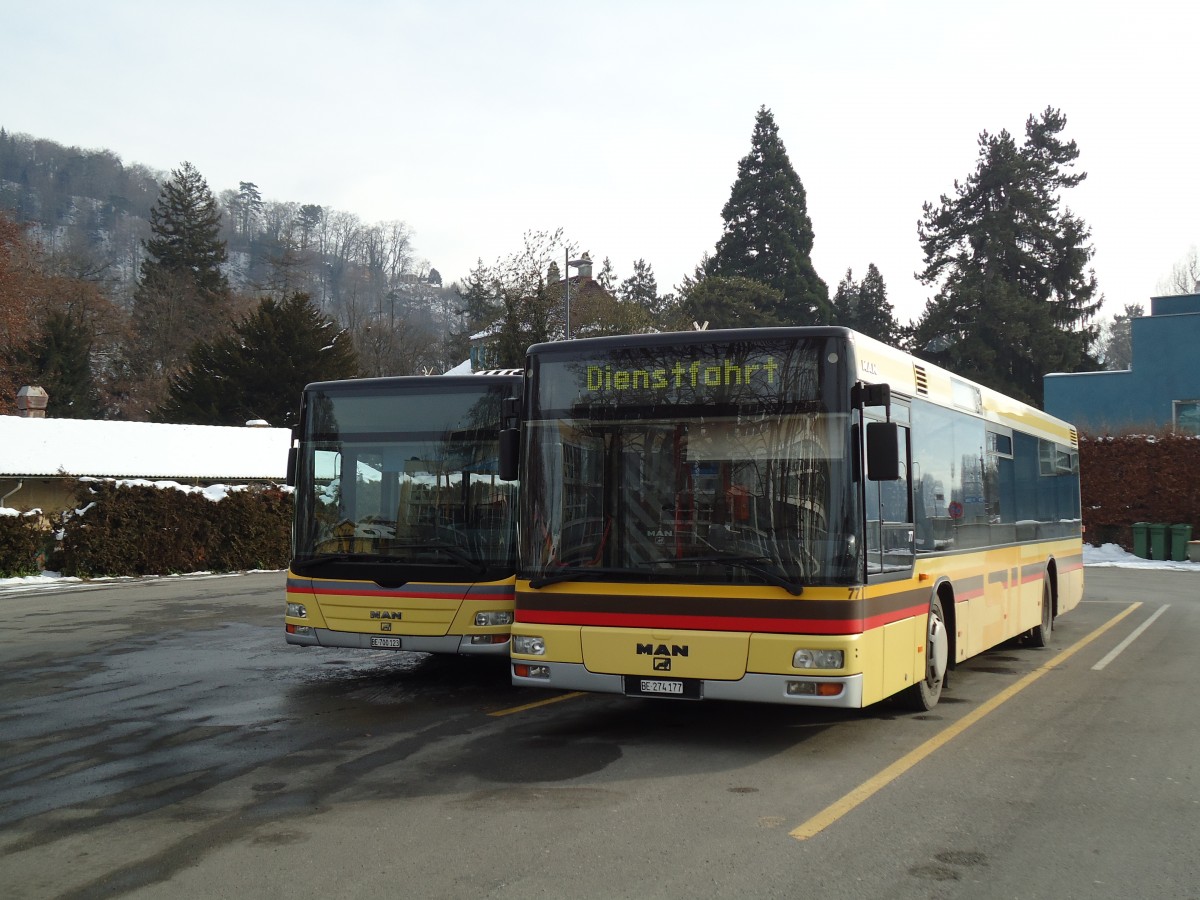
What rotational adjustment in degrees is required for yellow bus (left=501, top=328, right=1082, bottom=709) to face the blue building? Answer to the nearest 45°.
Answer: approximately 135° to its right

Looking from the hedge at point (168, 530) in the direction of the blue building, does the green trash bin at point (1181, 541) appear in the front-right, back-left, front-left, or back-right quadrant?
front-right

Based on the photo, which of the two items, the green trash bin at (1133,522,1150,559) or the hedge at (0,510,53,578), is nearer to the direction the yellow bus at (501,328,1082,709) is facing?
the hedge

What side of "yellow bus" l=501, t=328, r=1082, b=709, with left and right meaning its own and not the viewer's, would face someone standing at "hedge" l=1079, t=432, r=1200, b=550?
back

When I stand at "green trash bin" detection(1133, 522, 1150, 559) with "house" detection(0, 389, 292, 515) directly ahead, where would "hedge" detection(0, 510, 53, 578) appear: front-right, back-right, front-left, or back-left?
front-left

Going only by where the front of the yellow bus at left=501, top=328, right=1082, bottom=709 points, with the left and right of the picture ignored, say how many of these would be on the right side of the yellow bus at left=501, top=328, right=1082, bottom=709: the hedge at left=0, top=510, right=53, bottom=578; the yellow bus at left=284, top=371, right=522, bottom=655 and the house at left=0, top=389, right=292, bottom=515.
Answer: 3

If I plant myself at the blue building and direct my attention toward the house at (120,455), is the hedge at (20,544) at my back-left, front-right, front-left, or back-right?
front-left

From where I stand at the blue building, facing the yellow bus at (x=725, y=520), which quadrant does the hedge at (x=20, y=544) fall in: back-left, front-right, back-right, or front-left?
front-right

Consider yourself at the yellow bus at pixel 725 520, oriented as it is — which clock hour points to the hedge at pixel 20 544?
The hedge is roughly at 3 o'clock from the yellow bus.

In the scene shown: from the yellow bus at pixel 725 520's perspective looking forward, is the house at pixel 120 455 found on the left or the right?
on its right

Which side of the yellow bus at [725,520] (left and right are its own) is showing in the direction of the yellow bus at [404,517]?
right

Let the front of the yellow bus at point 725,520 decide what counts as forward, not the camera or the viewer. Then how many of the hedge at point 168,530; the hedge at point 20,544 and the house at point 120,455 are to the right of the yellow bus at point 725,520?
3

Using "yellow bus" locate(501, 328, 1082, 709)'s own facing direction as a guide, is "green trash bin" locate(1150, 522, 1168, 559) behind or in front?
behind

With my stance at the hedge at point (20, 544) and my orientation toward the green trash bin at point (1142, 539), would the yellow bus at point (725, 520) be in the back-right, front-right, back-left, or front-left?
front-right
